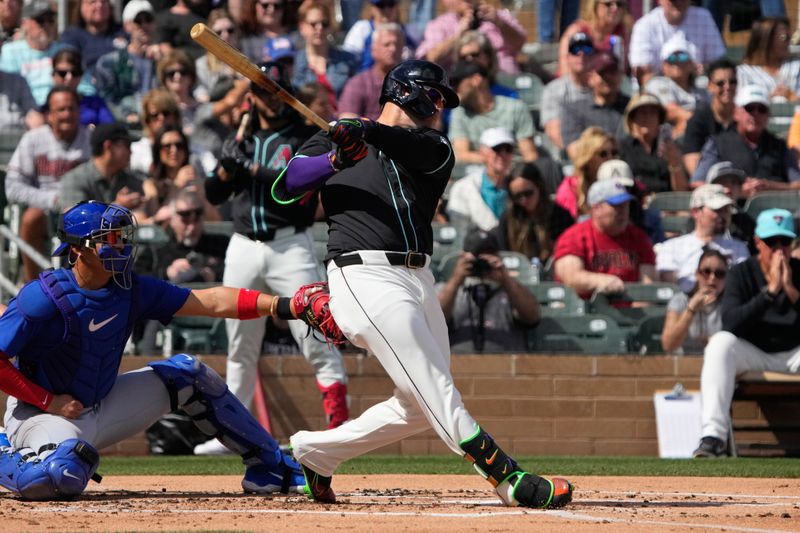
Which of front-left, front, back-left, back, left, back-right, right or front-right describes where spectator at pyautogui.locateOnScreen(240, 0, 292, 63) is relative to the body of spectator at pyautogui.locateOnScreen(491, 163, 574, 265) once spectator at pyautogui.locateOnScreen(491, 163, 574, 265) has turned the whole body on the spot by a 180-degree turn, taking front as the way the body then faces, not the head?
front-left

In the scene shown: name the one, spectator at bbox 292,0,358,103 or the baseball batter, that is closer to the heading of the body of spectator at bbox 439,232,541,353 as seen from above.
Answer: the baseball batter

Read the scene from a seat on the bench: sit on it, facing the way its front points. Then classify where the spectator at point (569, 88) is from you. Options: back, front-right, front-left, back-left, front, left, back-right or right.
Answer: back-right

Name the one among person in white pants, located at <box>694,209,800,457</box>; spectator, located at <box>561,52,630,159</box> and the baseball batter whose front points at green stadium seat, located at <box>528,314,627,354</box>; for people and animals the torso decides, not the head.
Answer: the spectator

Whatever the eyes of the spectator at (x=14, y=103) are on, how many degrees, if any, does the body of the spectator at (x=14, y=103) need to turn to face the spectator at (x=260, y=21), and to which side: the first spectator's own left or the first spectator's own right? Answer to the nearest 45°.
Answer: approximately 90° to the first spectator's own left

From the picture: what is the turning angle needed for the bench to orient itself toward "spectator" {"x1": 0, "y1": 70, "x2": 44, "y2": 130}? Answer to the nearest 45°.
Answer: approximately 90° to its right

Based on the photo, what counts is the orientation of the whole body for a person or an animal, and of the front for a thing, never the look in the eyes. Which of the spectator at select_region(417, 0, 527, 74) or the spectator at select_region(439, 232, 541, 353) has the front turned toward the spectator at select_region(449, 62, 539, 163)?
the spectator at select_region(417, 0, 527, 74)

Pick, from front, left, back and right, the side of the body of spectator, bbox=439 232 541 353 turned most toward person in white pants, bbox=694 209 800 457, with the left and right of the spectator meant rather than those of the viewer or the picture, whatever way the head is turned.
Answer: left

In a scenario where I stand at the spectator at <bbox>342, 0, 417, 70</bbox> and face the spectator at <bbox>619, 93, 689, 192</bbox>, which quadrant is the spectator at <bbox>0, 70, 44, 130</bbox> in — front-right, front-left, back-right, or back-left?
back-right

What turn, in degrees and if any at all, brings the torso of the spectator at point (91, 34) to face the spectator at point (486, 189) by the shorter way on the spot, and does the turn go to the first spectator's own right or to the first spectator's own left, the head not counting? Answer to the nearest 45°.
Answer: approximately 45° to the first spectator's own left

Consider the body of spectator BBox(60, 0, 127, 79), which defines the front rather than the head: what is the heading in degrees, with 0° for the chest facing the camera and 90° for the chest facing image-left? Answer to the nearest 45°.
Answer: approximately 0°
